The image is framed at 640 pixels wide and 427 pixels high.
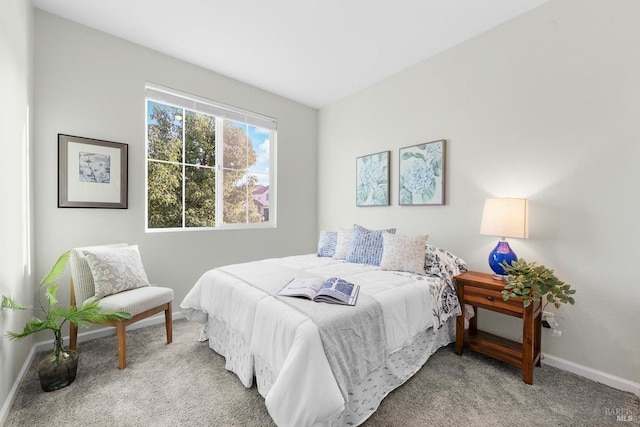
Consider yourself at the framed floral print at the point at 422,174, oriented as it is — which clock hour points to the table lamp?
The table lamp is roughly at 9 o'clock from the framed floral print.

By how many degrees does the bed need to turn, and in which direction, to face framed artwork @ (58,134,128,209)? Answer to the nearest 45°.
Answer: approximately 45° to its right

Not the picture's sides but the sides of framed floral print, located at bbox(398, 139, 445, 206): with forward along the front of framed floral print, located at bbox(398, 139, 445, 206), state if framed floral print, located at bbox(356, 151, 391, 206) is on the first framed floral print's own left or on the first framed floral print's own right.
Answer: on the first framed floral print's own right

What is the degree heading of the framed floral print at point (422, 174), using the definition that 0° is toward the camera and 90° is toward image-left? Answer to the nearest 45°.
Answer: approximately 45°

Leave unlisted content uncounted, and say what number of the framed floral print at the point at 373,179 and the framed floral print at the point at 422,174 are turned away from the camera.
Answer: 0

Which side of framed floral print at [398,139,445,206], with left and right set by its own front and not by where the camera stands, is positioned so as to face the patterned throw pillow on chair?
front

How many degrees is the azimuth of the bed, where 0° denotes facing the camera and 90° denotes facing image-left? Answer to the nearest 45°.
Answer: approximately 45°

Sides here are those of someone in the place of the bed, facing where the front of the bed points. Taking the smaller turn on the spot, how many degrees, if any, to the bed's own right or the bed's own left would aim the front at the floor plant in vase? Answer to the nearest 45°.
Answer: approximately 45° to the bed's own right

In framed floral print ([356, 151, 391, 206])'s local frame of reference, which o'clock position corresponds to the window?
The window is roughly at 1 o'clock from the framed floral print.

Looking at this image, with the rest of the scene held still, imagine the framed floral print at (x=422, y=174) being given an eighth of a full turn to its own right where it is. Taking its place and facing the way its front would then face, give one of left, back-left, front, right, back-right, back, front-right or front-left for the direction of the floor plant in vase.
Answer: front-left

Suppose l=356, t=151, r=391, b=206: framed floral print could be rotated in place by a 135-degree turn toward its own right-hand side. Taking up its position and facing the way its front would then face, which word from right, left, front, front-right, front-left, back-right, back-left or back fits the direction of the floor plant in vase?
back-left
